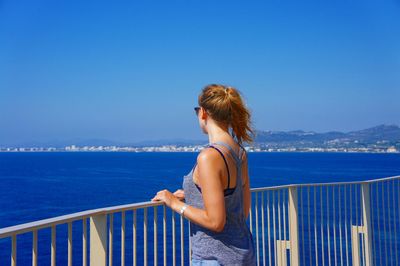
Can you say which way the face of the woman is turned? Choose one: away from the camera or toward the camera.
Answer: away from the camera

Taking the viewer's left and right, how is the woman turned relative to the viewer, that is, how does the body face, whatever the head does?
facing away from the viewer and to the left of the viewer
